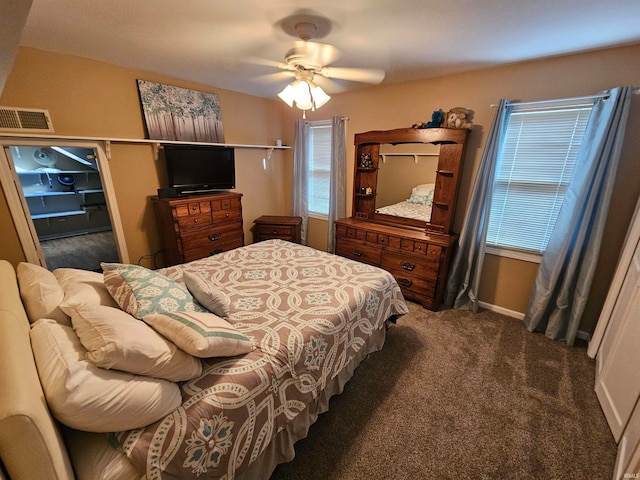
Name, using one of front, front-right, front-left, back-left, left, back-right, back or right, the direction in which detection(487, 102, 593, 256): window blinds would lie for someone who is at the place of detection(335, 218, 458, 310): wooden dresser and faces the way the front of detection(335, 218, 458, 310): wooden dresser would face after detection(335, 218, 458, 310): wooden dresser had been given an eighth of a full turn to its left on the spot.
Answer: left

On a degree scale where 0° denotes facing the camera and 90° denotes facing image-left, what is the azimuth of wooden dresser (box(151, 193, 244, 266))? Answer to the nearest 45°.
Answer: approximately 315°

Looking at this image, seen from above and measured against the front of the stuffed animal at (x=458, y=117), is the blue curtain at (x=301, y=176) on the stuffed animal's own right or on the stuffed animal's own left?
on the stuffed animal's own right

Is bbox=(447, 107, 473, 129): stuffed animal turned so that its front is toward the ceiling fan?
yes

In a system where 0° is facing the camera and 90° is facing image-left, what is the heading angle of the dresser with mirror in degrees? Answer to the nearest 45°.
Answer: approximately 45°

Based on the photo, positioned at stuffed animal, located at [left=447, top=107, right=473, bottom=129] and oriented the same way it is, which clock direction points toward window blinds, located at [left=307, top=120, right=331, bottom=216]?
The window blinds is roughly at 2 o'clock from the stuffed animal.

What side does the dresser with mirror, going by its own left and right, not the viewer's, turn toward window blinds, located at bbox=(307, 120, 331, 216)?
right

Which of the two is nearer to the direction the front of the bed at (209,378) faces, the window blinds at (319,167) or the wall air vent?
the window blinds
